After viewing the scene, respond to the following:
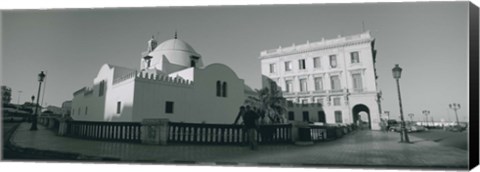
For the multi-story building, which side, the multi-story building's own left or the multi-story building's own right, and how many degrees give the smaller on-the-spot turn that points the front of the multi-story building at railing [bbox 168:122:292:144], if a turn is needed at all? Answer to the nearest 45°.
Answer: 0° — it already faces it

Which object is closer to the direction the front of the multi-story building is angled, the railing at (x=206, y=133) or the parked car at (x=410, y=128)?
the railing

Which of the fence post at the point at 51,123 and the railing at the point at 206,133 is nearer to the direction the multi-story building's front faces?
the railing

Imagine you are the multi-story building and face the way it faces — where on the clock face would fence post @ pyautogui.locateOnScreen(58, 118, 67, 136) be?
The fence post is roughly at 1 o'clock from the multi-story building.

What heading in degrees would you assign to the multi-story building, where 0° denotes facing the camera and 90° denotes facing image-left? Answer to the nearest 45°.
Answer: approximately 45°

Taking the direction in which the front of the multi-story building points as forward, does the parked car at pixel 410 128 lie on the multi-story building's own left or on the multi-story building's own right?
on the multi-story building's own left

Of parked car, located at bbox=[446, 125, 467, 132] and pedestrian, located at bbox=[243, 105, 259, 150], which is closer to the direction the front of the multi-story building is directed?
the pedestrian
